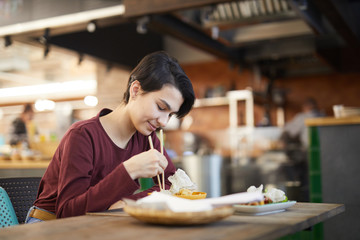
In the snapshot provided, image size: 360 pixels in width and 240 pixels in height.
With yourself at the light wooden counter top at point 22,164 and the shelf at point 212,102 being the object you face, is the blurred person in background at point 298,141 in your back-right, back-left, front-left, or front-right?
front-right

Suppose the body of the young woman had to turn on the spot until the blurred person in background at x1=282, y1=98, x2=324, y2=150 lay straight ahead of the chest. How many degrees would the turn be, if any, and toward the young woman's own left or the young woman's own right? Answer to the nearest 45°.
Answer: approximately 90° to the young woman's own left

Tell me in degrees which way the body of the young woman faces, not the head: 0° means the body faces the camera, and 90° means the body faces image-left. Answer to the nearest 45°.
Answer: approximately 315°

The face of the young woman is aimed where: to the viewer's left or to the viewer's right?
to the viewer's right

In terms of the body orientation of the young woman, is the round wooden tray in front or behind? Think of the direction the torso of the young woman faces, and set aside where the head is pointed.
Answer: in front

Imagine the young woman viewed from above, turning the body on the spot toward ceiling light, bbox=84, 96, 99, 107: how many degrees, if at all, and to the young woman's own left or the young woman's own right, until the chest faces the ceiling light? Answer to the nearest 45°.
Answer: approximately 135° to the young woman's own left

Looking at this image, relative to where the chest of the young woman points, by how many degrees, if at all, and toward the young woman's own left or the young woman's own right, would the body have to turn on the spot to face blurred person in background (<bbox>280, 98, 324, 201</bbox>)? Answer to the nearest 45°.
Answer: approximately 90° to the young woman's own left

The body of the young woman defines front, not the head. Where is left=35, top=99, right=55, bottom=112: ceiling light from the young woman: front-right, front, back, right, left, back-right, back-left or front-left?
back-left

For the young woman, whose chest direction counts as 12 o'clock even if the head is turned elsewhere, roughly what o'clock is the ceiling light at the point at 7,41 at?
The ceiling light is roughly at 7 o'clock from the young woman.

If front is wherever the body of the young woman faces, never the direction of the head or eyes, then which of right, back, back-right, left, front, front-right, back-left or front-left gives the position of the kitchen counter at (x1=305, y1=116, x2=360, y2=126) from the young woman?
left
